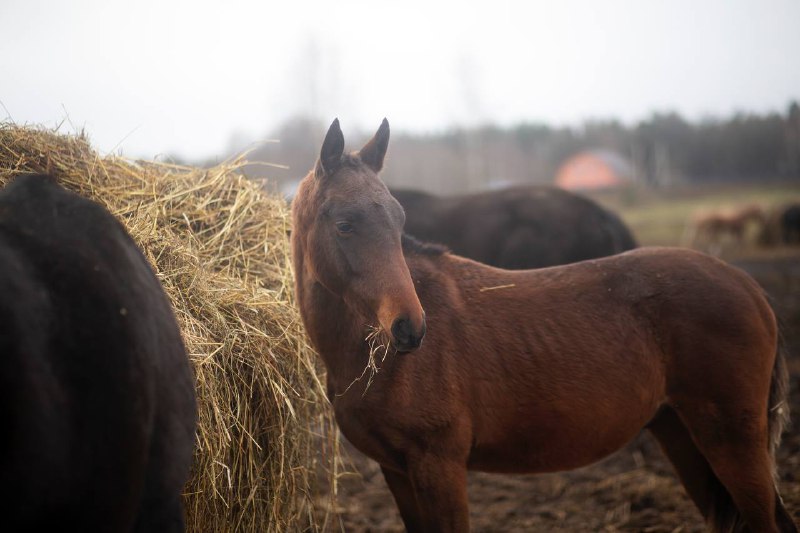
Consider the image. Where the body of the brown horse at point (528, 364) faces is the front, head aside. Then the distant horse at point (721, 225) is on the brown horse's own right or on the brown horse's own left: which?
on the brown horse's own right

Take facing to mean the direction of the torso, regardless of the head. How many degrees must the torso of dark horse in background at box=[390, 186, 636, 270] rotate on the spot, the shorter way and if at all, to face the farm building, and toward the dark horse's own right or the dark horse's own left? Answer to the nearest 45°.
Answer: approximately 90° to the dark horse's own right

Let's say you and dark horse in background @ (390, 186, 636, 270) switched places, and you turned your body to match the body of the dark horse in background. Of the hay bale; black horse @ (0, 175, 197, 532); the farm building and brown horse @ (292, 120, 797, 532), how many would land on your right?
1

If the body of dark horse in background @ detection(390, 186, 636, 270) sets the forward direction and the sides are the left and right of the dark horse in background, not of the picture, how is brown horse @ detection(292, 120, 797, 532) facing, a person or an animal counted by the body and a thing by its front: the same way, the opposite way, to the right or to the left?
the same way

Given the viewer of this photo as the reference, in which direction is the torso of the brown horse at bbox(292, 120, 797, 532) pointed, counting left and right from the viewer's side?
facing to the left of the viewer

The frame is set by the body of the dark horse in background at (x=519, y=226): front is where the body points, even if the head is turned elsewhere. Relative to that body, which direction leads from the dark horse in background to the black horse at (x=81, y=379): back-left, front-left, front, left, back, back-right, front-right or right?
left

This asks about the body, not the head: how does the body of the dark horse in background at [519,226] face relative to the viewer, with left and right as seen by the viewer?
facing to the left of the viewer
